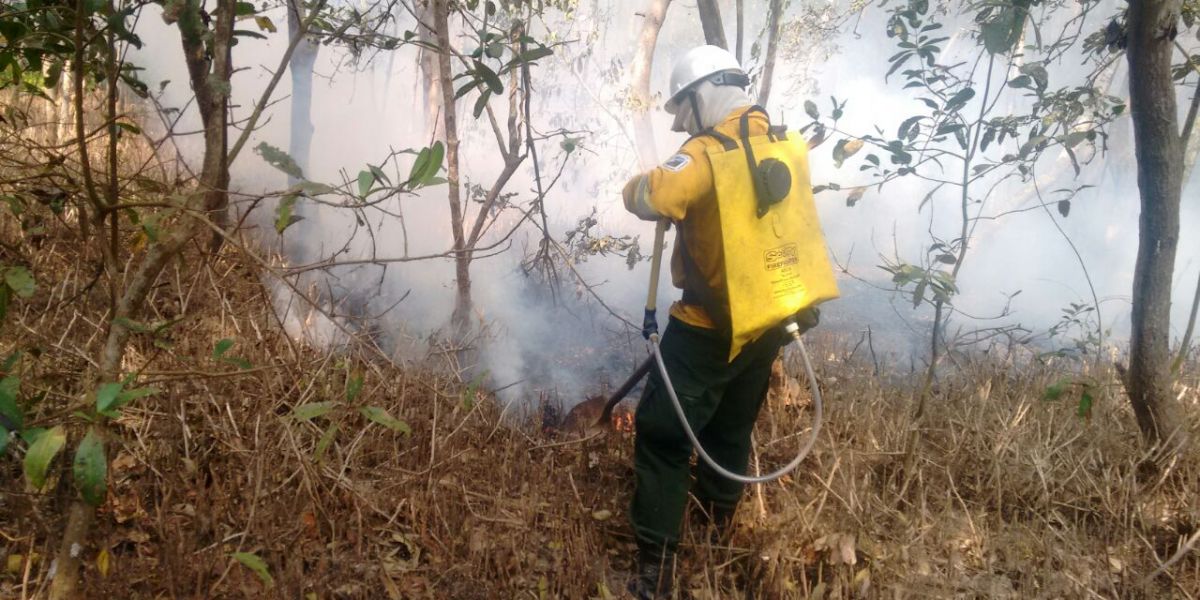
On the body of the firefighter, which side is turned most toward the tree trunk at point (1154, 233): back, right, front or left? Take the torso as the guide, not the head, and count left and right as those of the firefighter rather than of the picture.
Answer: right

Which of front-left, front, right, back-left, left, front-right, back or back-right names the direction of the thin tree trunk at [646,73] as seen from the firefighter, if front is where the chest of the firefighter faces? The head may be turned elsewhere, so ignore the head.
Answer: front-right

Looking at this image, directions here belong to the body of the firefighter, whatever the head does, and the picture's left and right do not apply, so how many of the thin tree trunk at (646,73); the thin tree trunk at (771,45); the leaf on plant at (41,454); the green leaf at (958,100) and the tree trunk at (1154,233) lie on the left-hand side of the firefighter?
1

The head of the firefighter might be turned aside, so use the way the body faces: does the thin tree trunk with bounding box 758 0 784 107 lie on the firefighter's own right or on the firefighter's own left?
on the firefighter's own right

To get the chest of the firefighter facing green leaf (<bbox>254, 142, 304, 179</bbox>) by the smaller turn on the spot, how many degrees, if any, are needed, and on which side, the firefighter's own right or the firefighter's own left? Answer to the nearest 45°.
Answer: approximately 90° to the firefighter's own left

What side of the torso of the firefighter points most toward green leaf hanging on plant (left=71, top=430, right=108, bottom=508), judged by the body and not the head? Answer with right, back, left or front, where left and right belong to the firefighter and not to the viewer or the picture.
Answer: left

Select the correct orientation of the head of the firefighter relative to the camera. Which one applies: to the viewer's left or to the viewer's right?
to the viewer's left

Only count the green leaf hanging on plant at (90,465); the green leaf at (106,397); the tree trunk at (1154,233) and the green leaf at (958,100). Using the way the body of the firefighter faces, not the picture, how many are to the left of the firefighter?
2

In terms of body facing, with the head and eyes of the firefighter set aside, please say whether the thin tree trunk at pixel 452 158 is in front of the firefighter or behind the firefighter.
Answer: in front

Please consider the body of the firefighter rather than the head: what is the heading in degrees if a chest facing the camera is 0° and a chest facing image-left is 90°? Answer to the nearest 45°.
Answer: approximately 135°

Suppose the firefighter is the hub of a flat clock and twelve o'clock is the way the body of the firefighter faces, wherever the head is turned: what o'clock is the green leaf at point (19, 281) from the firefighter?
The green leaf is roughly at 9 o'clock from the firefighter.
